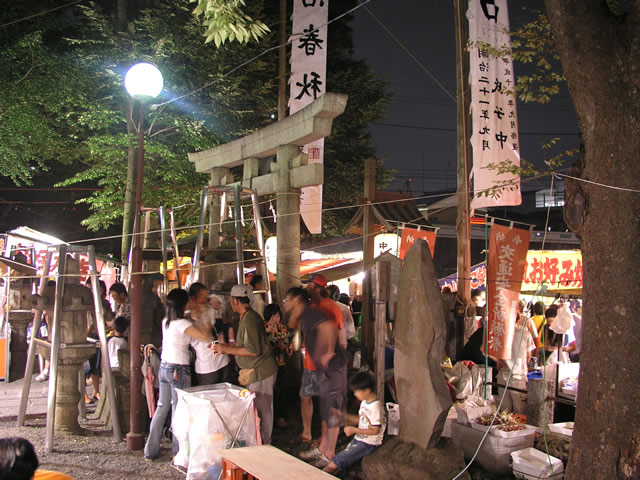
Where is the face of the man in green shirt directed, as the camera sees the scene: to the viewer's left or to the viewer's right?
to the viewer's left

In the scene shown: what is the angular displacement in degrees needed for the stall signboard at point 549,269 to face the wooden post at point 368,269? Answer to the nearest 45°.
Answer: approximately 45° to its right

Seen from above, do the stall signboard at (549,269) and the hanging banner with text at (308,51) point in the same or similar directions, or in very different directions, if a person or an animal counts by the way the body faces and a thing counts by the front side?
same or similar directions

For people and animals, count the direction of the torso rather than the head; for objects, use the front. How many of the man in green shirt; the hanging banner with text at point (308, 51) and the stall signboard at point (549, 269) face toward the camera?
2

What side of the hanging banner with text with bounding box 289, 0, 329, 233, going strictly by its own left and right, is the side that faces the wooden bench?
front

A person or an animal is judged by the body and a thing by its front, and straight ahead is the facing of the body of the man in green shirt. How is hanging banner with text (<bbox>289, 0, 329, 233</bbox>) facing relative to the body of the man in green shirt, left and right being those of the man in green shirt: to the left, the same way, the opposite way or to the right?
to the left

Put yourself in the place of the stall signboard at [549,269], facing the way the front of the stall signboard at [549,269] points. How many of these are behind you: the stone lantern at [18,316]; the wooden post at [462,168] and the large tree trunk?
0

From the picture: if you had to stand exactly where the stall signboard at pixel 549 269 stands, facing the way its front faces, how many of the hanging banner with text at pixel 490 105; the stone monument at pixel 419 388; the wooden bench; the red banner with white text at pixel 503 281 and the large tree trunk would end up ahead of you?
5

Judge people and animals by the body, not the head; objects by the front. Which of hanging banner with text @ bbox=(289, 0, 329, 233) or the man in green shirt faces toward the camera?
the hanging banner with text

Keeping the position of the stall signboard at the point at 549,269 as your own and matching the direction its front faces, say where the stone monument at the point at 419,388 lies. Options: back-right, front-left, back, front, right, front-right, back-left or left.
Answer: front

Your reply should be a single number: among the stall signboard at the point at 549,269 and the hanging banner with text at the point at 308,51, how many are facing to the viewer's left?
0

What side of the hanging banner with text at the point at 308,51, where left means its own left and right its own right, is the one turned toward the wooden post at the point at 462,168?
left

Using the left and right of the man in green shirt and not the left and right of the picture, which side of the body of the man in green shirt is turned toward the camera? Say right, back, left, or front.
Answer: left

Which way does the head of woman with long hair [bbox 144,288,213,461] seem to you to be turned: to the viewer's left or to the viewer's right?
to the viewer's right

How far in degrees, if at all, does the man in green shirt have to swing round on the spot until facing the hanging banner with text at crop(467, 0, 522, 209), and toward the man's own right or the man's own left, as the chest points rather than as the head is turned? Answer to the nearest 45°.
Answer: approximately 135° to the man's own right

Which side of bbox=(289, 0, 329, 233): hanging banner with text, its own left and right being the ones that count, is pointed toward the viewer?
front
